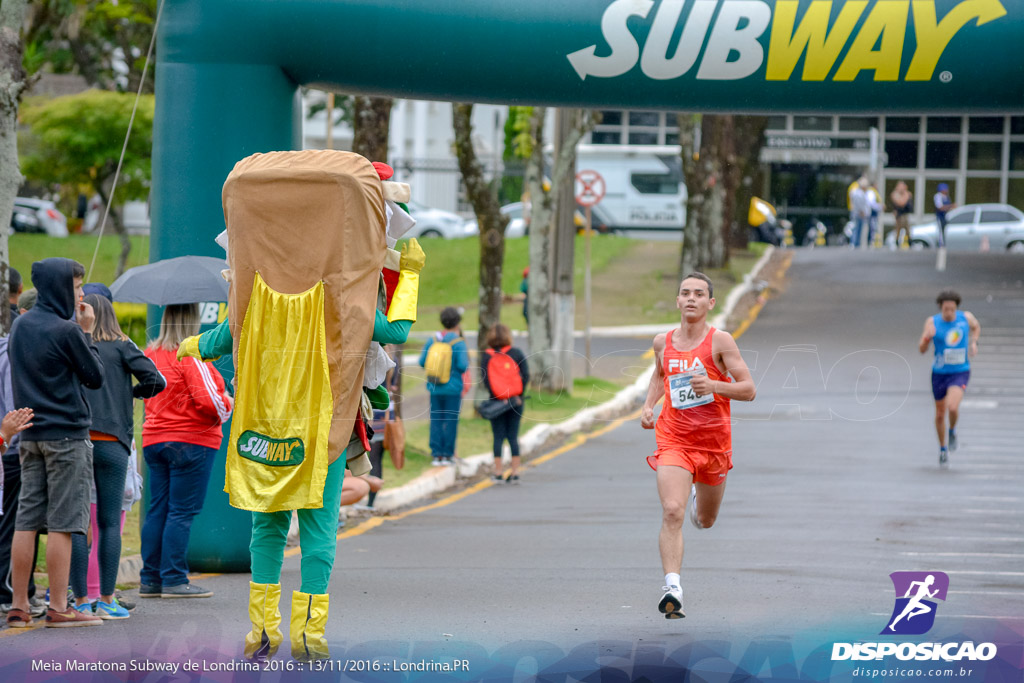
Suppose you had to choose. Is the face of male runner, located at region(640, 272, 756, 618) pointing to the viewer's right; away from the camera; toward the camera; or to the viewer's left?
toward the camera

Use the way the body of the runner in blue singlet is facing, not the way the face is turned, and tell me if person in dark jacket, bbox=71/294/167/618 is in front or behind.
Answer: in front

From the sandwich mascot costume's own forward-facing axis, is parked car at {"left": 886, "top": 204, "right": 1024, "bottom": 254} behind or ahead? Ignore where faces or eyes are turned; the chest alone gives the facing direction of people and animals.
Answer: ahead

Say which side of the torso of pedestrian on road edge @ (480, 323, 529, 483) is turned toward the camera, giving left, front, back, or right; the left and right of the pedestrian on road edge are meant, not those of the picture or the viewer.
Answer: back

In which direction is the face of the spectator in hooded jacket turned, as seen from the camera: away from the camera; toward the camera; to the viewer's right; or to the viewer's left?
to the viewer's right

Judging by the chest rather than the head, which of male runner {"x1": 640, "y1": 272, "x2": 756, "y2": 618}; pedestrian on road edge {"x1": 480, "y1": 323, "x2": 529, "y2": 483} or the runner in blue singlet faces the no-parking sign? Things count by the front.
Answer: the pedestrian on road edge

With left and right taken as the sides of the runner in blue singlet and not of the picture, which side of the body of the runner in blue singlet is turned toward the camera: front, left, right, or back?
front

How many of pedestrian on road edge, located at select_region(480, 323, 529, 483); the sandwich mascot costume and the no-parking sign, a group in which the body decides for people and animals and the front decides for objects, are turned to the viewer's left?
0

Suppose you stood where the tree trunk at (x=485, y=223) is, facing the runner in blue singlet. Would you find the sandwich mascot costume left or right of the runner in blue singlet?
right

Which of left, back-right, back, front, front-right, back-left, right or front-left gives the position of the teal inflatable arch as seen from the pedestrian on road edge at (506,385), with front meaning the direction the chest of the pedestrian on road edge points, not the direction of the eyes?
back

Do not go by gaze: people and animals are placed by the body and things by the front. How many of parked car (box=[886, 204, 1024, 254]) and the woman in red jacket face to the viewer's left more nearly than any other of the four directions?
1

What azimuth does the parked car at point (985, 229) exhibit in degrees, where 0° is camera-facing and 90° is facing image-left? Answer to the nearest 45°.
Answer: approximately 90°

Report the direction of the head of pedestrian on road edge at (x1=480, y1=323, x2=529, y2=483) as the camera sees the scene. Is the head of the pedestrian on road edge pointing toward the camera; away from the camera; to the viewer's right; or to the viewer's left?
away from the camera

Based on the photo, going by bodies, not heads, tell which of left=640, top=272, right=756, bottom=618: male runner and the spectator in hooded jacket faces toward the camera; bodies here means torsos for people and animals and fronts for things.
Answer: the male runner

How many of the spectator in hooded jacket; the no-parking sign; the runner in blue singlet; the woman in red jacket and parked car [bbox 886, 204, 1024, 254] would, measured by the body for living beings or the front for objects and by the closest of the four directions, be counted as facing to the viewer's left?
1

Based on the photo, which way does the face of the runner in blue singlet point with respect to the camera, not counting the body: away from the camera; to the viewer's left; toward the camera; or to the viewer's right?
toward the camera

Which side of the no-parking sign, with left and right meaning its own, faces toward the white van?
back

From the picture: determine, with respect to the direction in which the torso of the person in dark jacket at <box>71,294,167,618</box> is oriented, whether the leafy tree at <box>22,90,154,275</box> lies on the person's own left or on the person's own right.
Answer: on the person's own left

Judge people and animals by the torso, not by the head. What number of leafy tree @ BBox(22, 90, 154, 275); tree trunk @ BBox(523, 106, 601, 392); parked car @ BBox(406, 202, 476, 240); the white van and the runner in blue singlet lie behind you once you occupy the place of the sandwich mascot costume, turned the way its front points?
0
